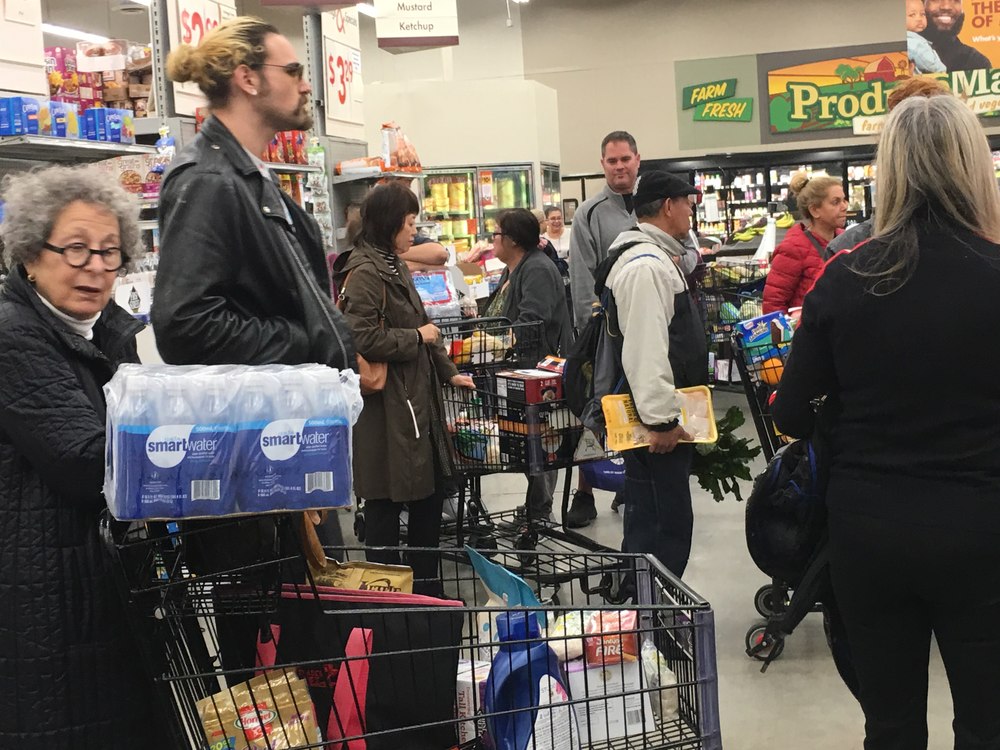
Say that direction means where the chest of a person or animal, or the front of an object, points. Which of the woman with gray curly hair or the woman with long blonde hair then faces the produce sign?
the woman with long blonde hair

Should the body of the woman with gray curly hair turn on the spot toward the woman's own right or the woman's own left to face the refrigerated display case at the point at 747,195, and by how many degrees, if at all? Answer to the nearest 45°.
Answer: approximately 90° to the woman's own left

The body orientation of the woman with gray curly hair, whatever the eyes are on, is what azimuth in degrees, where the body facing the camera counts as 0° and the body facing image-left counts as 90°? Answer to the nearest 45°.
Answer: approximately 315°

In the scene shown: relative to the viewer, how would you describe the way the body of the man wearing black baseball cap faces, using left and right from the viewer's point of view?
facing to the right of the viewer

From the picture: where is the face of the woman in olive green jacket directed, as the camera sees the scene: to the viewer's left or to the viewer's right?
to the viewer's right

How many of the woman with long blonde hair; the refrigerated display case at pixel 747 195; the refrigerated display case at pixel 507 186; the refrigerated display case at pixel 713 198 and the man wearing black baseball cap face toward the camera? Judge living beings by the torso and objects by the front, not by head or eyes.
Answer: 3

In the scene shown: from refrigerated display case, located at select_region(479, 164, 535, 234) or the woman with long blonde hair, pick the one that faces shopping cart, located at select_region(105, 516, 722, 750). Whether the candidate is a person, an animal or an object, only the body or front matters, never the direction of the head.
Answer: the refrigerated display case

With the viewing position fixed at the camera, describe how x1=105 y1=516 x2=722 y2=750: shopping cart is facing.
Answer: facing to the right of the viewer

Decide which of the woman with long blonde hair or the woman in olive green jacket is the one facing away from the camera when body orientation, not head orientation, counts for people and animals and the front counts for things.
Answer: the woman with long blonde hair

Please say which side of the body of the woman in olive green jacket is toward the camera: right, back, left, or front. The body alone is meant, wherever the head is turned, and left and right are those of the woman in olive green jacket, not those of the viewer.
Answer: right
